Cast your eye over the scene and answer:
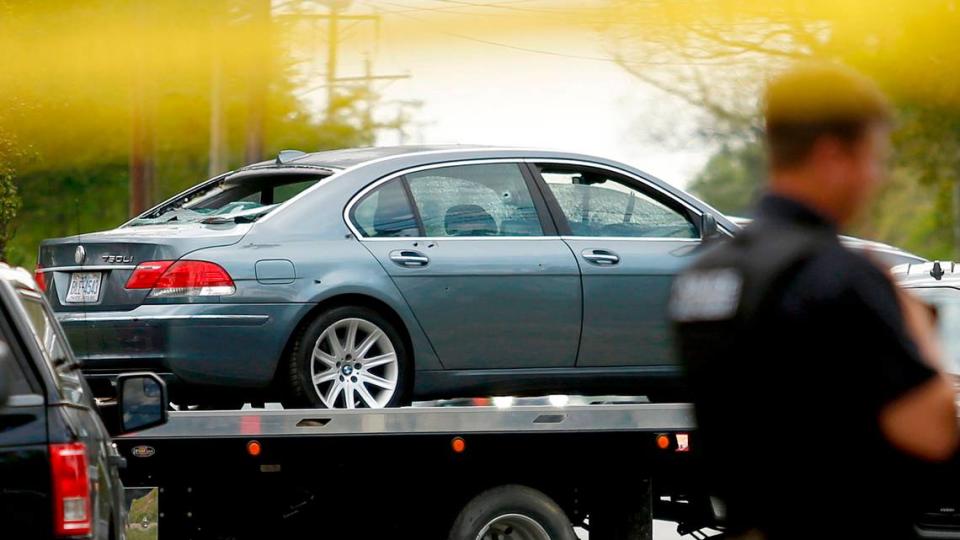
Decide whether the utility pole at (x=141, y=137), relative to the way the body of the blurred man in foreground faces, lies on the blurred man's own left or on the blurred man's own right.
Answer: on the blurred man's own left

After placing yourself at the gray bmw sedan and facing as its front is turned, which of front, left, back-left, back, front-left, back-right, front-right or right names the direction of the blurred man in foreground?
back-right

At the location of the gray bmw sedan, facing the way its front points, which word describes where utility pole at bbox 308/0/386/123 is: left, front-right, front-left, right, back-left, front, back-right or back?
front-left

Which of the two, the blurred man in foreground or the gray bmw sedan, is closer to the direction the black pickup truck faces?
the gray bmw sedan

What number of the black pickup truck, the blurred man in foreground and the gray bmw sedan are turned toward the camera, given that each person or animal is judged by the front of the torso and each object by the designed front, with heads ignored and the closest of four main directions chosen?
0

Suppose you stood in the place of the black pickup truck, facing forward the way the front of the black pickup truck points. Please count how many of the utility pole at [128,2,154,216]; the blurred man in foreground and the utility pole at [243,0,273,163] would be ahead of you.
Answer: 2

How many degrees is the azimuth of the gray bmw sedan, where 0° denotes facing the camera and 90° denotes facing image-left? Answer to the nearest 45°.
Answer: approximately 225°

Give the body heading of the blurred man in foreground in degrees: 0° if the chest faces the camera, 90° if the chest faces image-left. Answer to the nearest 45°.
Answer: approximately 225°

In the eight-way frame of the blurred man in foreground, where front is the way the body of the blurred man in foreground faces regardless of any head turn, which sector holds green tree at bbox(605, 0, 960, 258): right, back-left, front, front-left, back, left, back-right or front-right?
front-left

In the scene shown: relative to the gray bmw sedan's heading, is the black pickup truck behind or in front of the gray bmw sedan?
behind

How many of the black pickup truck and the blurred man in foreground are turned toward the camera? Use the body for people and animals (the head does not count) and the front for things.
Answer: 0

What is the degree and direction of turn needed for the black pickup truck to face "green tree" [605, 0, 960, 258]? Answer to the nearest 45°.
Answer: approximately 45° to its right

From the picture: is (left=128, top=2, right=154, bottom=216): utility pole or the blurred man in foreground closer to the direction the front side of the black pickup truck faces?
the utility pole

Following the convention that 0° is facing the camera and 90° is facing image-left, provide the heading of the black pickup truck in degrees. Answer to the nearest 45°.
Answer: approximately 180°
